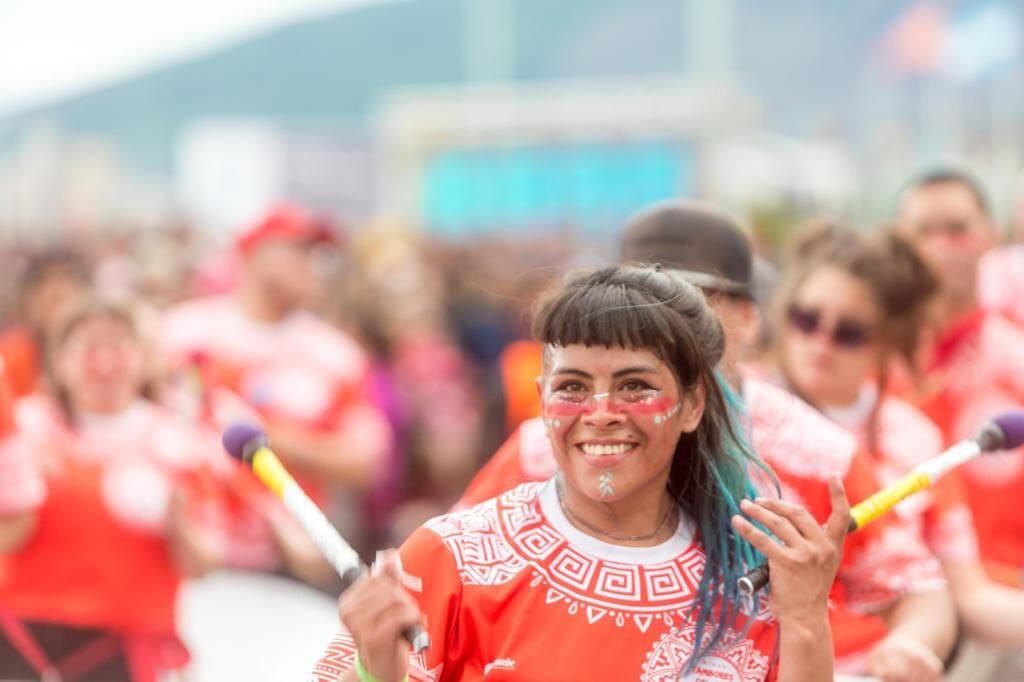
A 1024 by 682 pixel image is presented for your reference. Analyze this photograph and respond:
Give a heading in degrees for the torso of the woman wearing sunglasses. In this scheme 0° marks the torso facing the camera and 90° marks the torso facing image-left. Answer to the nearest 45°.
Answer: approximately 45°

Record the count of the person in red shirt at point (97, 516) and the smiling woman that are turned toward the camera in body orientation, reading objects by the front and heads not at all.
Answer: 2

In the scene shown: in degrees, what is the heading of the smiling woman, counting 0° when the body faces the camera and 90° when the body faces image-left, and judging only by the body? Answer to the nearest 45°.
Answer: approximately 0°

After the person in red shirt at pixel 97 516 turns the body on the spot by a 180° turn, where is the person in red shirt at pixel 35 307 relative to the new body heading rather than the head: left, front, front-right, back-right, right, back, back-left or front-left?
front

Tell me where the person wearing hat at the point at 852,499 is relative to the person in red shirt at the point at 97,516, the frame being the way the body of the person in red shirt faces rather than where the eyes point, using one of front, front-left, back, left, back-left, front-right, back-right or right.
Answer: front-left

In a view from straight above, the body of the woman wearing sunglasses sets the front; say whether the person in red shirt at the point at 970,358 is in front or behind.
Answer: behind

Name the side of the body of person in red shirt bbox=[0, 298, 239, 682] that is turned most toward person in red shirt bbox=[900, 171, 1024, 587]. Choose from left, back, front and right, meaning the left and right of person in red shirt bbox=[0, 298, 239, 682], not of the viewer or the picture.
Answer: left

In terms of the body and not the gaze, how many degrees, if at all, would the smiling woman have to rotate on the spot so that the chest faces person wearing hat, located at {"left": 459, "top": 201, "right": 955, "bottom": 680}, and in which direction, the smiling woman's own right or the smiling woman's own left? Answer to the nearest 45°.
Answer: approximately 135° to the smiling woman's own left

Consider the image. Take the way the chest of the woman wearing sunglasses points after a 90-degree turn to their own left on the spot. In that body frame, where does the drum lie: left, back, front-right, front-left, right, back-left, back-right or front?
back-right

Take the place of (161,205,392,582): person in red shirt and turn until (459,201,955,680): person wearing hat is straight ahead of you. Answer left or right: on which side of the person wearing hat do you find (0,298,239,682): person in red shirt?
right
